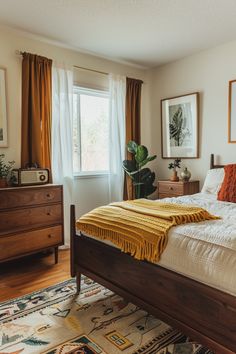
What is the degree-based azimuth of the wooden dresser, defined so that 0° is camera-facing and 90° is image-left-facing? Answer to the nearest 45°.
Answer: approximately 315°

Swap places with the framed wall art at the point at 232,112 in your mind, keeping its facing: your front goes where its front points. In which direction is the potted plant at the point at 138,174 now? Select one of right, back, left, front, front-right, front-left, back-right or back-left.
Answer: front-right

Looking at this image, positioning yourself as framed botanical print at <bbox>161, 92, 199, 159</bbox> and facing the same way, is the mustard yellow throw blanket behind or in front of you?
in front

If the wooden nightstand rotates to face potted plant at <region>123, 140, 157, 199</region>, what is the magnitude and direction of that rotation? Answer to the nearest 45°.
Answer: approximately 45° to its right

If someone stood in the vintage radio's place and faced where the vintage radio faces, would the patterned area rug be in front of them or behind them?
in front

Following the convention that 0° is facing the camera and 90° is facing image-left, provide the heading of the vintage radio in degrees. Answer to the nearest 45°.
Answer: approximately 315°

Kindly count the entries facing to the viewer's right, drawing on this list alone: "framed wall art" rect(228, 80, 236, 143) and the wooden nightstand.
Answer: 0

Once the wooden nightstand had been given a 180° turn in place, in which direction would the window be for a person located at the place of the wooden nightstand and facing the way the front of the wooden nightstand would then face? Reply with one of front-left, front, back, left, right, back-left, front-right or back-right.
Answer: back-left

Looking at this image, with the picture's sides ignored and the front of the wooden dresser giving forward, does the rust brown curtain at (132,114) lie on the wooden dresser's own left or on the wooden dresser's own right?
on the wooden dresser's own left

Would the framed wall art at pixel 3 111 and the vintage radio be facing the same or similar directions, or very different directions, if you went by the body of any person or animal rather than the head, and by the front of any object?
same or similar directions

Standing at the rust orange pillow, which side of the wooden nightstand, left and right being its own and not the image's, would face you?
left

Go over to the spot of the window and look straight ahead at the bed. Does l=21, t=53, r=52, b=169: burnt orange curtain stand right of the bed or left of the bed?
right

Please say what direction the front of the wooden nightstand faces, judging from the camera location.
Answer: facing the viewer and to the left of the viewer

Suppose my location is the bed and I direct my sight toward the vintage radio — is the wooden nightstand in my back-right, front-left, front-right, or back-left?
front-right
